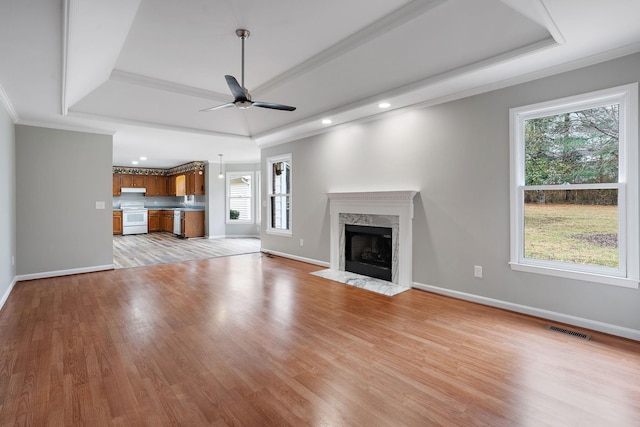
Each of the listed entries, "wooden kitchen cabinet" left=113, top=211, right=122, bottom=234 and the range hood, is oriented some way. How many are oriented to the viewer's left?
0

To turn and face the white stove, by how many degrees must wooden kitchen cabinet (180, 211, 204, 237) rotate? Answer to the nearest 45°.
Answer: approximately 45° to its right

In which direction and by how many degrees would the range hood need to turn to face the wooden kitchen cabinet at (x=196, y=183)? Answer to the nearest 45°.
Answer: approximately 45° to its left

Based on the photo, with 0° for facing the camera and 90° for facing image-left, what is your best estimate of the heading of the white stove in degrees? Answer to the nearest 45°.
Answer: approximately 0°

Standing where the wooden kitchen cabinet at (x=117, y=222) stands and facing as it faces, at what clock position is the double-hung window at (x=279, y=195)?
The double-hung window is roughly at 11 o'clock from the wooden kitchen cabinet.
